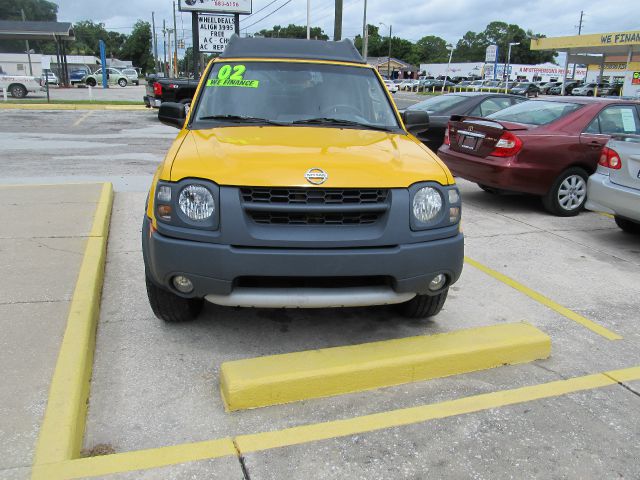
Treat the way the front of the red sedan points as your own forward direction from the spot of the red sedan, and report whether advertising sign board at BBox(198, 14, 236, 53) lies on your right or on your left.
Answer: on your left

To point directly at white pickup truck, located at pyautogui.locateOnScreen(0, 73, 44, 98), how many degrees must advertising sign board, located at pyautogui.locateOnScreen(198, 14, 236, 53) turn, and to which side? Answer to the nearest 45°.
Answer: approximately 135° to its right

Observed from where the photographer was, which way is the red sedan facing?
facing away from the viewer and to the right of the viewer

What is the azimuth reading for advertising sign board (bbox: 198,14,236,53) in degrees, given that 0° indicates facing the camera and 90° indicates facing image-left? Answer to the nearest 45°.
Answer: approximately 0°

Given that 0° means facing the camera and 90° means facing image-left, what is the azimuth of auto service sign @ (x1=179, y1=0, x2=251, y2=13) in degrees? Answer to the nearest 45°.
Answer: approximately 0°

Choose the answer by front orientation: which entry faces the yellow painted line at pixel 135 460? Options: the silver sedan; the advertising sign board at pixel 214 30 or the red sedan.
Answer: the advertising sign board

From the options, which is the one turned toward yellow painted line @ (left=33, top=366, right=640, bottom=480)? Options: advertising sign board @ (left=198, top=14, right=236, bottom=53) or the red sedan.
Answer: the advertising sign board

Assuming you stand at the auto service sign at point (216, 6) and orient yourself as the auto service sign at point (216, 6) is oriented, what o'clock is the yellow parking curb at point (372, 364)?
The yellow parking curb is roughly at 12 o'clock from the auto service sign.

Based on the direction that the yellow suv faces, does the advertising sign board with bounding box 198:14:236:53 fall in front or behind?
behind
